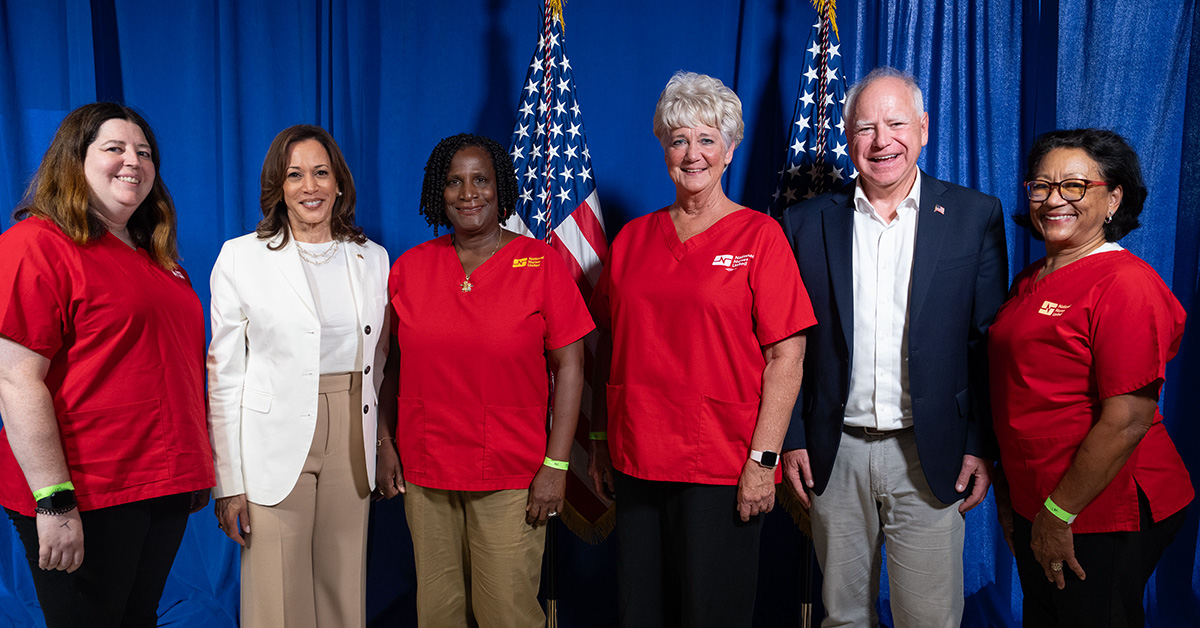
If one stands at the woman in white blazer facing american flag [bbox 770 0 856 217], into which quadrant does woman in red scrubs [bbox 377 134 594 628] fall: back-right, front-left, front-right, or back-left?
front-right

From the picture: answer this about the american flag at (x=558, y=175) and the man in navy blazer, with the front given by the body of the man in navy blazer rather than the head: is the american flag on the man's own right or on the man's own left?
on the man's own right

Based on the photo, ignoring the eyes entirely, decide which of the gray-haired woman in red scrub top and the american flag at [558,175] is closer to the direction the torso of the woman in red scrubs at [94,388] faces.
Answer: the gray-haired woman in red scrub top

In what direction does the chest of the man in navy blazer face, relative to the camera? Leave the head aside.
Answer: toward the camera

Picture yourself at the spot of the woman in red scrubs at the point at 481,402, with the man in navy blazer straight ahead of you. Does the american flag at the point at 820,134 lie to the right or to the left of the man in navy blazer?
left

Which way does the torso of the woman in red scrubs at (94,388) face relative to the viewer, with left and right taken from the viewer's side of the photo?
facing the viewer and to the right of the viewer

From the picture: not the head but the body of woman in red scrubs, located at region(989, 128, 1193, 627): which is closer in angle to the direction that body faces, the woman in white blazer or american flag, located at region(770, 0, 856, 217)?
the woman in white blazer
